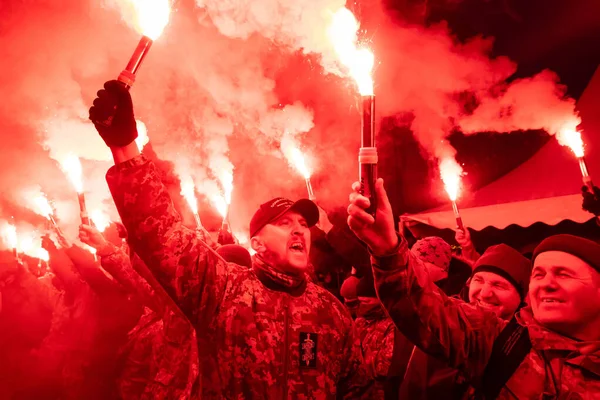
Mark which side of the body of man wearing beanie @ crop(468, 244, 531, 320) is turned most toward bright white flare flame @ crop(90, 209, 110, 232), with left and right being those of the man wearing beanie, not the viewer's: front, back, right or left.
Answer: right

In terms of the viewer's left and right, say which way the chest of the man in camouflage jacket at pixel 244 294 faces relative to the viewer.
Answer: facing the viewer and to the right of the viewer

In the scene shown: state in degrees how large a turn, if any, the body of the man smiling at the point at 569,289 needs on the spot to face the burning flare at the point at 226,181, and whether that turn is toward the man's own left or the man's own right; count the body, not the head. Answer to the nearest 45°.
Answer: approximately 90° to the man's own right

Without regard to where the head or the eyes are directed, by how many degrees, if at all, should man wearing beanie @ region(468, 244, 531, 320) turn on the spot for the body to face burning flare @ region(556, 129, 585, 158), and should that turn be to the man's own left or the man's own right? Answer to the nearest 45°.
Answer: approximately 180°

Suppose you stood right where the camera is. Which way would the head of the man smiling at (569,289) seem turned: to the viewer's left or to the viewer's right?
to the viewer's left

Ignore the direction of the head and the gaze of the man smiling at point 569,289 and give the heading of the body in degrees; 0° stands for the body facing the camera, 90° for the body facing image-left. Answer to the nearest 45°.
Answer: approximately 45°

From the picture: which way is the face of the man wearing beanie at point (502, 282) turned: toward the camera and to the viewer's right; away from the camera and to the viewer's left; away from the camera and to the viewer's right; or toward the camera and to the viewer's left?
toward the camera and to the viewer's left

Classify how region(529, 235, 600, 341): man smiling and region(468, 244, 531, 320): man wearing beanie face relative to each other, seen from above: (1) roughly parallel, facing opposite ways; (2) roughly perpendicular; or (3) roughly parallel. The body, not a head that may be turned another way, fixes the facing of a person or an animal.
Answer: roughly parallel

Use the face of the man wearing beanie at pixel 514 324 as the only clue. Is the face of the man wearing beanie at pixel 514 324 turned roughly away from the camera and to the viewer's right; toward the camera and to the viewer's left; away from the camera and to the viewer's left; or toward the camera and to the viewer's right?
toward the camera and to the viewer's left

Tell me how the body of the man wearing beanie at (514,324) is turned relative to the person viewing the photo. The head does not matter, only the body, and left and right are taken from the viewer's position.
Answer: facing the viewer and to the left of the viewer

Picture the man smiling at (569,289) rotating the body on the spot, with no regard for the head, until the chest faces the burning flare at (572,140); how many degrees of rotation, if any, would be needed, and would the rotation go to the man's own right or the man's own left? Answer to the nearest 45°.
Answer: approximately 135° to the man's own right

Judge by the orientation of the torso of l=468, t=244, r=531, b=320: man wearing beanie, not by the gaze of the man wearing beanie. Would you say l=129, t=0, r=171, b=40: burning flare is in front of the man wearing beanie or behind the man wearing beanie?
in front
